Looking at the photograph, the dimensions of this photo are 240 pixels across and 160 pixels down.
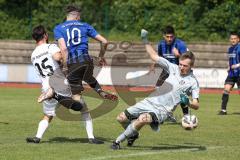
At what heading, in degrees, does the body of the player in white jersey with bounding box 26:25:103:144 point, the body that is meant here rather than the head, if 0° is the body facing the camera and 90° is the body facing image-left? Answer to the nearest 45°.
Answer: approximately 225°

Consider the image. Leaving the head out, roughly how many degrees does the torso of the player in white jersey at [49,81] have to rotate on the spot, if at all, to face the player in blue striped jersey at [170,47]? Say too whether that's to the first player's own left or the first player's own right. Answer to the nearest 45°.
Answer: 0° — they already face them

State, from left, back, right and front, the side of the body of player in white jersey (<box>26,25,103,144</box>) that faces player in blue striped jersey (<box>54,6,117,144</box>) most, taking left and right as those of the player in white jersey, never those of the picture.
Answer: right

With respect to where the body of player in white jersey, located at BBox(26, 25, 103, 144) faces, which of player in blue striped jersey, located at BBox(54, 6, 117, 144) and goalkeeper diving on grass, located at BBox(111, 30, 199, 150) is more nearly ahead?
the player in blue striped jersey

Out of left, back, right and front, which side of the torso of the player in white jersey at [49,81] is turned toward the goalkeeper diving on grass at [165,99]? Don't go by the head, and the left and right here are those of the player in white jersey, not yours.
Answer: right

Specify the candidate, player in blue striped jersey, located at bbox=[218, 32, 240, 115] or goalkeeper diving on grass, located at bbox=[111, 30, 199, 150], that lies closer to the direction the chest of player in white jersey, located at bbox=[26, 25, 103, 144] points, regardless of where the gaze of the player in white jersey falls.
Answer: the player in blue striped jersey

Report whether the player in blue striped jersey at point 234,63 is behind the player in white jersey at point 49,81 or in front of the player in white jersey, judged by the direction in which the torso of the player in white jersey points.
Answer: in front
